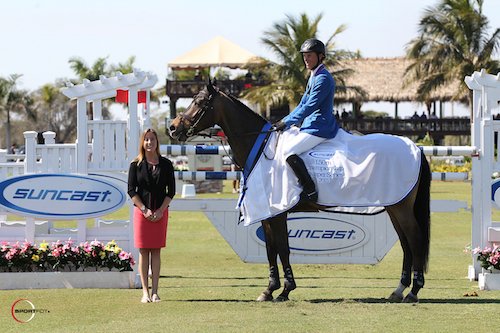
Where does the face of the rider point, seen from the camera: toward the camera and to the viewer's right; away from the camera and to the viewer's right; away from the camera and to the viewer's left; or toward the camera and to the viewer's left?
toward the camera and to the viewer's left

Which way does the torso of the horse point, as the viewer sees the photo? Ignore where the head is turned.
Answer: to the viewer's left

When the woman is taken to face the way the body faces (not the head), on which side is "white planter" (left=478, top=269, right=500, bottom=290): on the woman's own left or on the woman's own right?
on the woman's own left

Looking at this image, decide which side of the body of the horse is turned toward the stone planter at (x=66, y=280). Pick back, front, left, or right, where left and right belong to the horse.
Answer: front

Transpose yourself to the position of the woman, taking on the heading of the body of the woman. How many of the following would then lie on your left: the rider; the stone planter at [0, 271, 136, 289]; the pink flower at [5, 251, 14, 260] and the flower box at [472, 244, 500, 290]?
2

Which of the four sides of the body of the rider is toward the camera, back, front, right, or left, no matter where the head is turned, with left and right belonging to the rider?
left

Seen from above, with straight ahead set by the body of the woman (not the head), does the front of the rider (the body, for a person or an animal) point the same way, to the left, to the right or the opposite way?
to the right

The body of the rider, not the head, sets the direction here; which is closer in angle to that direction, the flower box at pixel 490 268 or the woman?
the woman

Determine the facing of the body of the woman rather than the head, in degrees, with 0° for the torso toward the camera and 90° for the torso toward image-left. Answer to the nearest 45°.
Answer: approximately 0°

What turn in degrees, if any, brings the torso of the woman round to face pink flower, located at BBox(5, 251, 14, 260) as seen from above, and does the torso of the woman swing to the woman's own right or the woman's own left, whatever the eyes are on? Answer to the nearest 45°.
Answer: approximately 135° to the woman's own right

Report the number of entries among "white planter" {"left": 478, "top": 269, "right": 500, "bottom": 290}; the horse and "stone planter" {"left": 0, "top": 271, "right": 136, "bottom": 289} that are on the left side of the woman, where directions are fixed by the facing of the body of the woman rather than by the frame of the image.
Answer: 2
